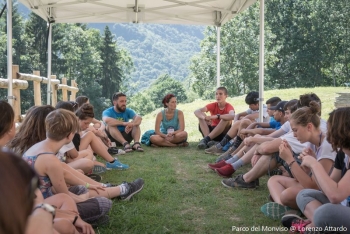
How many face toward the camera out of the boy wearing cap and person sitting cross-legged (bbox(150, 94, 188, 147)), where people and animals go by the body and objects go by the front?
1

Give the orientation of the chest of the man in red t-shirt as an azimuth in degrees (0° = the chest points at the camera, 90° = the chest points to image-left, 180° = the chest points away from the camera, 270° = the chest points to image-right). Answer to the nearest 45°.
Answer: approximately 45°

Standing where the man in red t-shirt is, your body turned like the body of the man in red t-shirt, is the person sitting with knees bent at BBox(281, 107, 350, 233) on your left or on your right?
on your left

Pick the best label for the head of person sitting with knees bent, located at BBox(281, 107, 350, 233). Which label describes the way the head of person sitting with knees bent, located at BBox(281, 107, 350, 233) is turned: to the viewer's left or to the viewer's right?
to the viewer's left

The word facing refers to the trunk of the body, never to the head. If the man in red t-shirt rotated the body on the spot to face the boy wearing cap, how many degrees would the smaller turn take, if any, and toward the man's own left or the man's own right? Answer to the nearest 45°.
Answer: approximately 45° to the man's own left

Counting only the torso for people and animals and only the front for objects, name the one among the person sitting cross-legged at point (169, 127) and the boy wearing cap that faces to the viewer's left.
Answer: the boy wearing cap

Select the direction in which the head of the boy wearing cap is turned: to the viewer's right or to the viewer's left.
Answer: to the viewer's left

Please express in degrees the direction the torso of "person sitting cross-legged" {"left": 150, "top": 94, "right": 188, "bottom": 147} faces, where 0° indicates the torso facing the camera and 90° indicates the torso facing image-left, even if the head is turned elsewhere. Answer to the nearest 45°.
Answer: approximately 0°

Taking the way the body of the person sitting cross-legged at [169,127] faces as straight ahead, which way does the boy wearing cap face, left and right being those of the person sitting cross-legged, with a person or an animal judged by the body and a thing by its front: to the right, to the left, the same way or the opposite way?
to the right

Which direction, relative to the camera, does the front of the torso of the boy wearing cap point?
to the viewer's left
